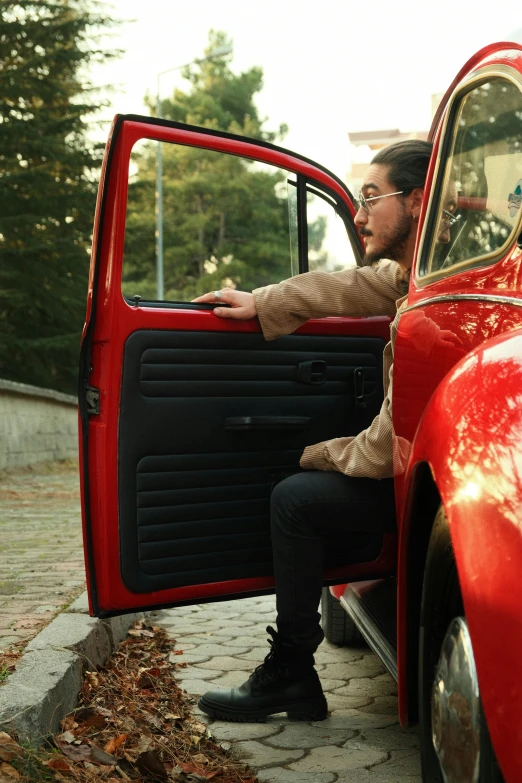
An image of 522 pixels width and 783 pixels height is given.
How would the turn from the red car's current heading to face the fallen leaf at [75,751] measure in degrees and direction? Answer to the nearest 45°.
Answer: approximately 135° to its left

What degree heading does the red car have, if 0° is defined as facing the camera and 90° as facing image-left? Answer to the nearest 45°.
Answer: approximately 180°

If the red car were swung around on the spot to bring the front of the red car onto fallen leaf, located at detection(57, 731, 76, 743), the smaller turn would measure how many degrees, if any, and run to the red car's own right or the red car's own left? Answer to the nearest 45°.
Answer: approximately 90° to the red car's own left

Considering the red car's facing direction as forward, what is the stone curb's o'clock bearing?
The stone curb is roughly at 9 o'clock from the red car.

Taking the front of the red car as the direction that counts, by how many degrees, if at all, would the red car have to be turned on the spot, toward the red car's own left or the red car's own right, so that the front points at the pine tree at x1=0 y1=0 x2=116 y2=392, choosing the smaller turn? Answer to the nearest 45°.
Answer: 0° — it already faces it

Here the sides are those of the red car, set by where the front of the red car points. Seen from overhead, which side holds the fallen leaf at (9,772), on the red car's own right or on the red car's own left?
on the red car's own left

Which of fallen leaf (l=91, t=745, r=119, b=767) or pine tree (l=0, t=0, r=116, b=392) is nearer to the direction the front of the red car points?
the pine tree

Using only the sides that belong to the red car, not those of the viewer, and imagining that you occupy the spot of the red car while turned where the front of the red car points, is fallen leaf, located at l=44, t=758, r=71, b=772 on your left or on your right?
on your left

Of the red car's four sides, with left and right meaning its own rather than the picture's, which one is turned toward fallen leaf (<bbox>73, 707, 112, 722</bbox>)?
left
